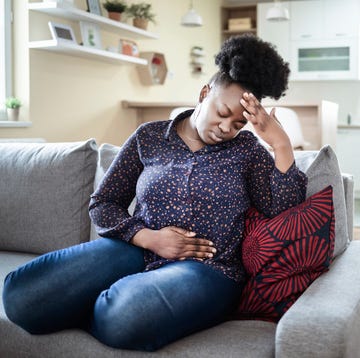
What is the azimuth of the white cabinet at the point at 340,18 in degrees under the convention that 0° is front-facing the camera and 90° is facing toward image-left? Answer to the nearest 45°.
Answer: approximately 0°

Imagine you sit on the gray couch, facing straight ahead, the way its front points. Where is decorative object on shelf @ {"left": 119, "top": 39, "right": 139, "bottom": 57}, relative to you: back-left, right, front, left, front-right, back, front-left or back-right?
back

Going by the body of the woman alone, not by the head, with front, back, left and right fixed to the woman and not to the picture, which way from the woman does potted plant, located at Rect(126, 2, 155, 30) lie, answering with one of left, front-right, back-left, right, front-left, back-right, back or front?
back

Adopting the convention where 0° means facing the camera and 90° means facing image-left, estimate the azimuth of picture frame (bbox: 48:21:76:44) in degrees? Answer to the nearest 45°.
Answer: approximately 315°

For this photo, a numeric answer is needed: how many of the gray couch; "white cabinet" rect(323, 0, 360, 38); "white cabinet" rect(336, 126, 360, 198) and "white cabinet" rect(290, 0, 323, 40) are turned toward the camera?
4

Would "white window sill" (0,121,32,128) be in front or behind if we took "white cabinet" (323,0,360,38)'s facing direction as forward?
in front

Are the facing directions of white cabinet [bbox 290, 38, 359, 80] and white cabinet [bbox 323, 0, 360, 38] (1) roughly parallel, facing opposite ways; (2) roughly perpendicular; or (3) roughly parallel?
roughly parallel

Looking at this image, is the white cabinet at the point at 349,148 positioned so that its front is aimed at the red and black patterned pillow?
yes

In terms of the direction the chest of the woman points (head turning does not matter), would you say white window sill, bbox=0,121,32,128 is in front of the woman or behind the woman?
behind

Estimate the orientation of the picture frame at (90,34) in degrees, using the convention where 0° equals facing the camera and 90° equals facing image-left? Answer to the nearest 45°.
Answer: approximately 315°

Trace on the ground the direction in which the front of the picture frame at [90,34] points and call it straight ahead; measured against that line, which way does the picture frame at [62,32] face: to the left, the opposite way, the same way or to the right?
the same way

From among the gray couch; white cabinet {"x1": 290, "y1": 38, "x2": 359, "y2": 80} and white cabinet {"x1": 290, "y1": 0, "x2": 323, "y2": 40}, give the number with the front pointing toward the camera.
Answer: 3

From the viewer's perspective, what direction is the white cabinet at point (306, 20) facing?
toward the camera

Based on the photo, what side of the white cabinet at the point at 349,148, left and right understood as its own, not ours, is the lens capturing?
front

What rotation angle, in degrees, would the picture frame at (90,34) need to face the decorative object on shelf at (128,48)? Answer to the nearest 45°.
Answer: approximately 90° to its left

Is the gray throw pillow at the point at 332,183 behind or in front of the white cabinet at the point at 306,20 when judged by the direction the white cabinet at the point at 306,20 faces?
in front

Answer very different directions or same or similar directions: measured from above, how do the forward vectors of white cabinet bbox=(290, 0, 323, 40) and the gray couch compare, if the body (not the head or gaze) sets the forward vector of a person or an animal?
same or similar directions

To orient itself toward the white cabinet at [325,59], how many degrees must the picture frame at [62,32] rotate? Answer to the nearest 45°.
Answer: approximately 90° to its left

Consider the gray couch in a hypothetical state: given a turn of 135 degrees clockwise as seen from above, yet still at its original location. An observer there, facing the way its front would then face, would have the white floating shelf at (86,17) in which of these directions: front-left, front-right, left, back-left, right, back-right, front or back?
front-right

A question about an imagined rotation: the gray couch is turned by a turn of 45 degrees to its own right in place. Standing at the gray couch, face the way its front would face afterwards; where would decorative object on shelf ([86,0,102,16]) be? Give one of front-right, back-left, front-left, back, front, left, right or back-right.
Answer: back-right
